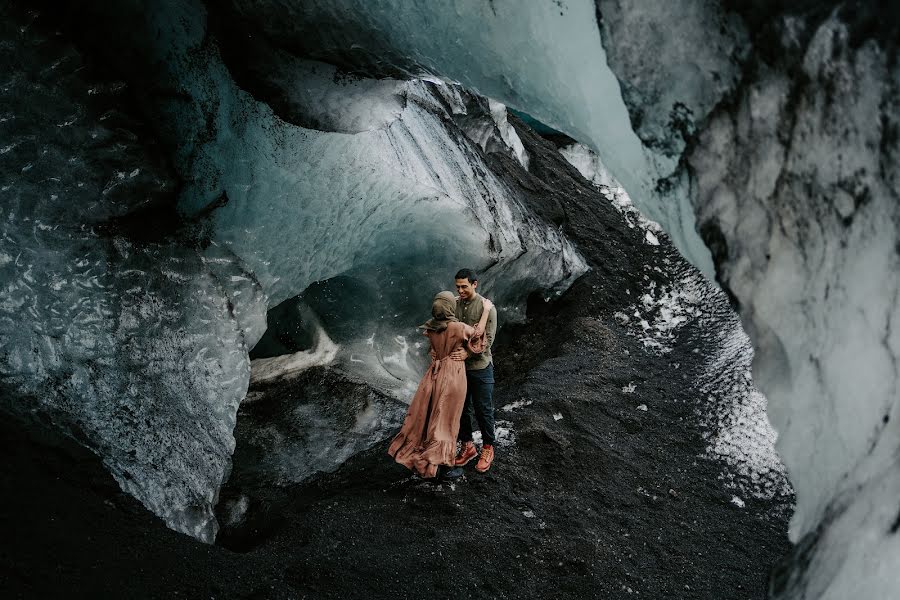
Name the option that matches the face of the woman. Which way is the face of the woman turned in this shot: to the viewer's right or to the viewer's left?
to the viewer's right

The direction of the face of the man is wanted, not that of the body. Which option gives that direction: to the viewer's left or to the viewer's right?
to the viewer's left

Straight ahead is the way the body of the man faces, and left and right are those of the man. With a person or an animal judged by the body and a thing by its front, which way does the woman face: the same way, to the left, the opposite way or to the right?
the opposite way

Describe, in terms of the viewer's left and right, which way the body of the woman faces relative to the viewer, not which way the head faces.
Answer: facing away from the viewer and to the right of the viewer

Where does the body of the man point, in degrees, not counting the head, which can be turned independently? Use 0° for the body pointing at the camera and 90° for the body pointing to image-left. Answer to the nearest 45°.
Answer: approximately 45°
